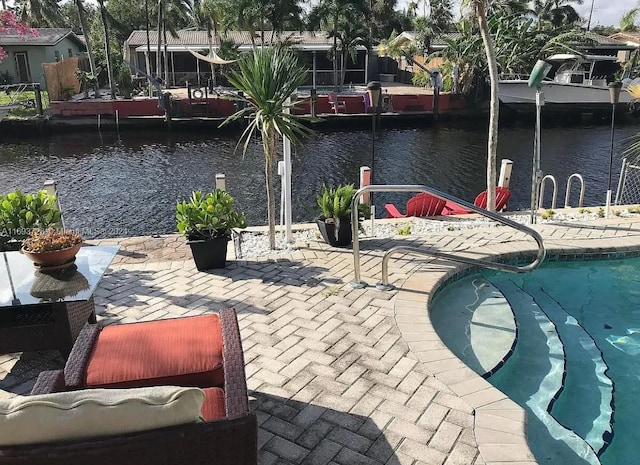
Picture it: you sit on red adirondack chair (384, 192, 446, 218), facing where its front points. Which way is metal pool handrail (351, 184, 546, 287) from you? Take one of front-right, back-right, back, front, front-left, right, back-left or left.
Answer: back-left

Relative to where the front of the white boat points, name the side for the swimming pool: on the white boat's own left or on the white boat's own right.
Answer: on the white boat's own left

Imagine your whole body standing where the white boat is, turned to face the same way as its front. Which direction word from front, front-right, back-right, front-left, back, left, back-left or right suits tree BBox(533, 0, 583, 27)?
right

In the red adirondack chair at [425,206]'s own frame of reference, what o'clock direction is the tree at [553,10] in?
The tree is roughly at 2 o'clock from the red adirondack chair.

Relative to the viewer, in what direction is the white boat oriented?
to the viewer's left

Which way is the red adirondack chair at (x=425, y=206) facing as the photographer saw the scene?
facing away from the viewer and to the left of the viewer

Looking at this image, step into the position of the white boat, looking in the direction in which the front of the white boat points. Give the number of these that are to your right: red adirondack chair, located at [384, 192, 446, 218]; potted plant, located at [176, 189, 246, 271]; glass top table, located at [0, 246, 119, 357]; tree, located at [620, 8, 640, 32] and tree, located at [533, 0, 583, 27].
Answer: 2

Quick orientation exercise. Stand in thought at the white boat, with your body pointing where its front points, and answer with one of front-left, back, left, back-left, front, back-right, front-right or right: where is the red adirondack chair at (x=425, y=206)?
left
